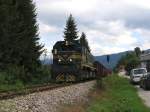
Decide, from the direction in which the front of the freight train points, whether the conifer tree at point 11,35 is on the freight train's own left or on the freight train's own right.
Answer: on the freight train's own right

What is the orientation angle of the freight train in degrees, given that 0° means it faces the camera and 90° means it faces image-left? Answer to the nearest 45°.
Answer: approximately 45°
